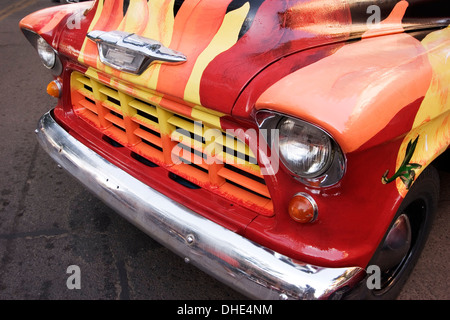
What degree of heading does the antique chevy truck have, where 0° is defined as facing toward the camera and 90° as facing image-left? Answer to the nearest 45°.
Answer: approximately 45°
